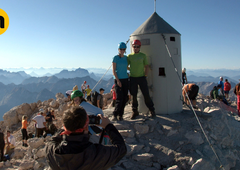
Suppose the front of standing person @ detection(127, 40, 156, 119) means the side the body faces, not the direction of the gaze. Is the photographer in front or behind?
in front

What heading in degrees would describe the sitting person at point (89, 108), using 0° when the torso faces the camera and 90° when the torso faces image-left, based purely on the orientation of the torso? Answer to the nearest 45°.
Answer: approximately 45°

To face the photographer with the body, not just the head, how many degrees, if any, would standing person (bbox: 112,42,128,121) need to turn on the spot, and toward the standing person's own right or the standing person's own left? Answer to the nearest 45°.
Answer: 0° — they already face them

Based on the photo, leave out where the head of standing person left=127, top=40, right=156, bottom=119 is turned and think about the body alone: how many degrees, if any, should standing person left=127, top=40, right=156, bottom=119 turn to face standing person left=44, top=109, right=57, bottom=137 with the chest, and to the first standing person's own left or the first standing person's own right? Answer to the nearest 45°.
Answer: approximately 135° to the first standing person's own right

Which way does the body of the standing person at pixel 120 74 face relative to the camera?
toward the camera

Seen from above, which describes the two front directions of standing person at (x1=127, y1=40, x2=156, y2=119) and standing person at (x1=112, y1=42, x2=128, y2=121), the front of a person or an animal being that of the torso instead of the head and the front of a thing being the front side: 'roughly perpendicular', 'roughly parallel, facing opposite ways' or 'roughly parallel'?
roughly parallel
